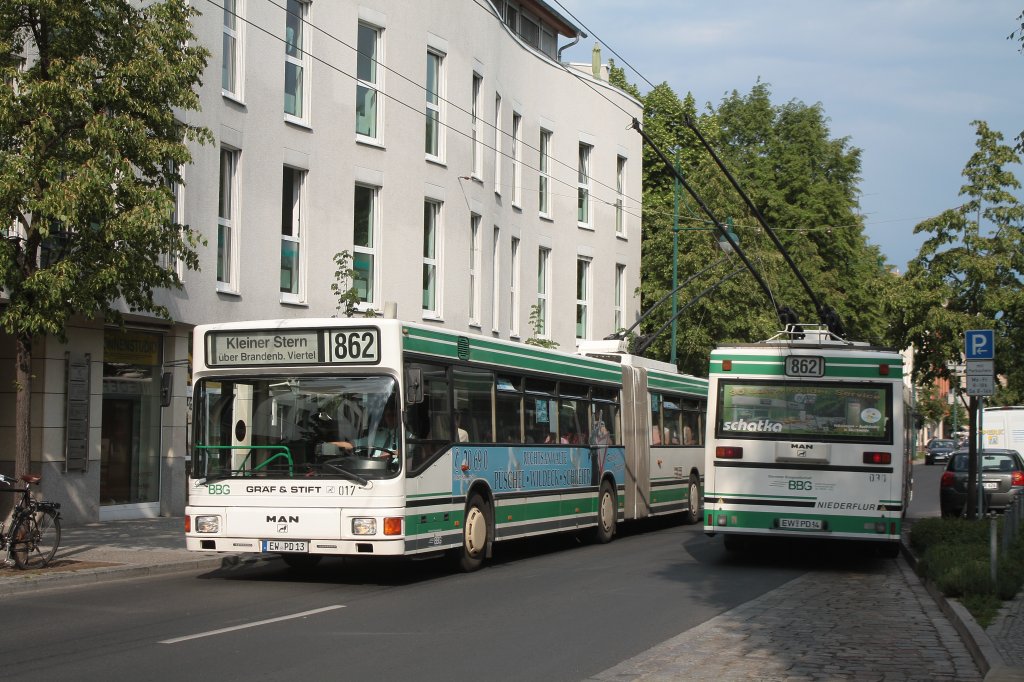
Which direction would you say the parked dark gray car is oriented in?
away from the camera

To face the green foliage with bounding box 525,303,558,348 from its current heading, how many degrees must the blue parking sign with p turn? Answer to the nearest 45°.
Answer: approximately 135° to its right

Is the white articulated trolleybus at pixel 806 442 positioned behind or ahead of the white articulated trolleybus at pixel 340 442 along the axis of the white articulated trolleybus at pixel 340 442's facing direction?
behind

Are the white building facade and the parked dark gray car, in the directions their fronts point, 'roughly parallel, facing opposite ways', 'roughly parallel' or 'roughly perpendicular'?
roughly perpendicular

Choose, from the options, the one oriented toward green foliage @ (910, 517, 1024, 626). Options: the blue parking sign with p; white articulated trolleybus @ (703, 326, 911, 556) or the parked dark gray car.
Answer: the blue parking sign with p

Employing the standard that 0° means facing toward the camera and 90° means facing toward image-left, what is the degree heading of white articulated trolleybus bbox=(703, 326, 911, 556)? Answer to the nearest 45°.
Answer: approximately 180°

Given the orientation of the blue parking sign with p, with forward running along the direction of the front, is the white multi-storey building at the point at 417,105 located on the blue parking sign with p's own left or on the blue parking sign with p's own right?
on the blue parking sign with p's own right

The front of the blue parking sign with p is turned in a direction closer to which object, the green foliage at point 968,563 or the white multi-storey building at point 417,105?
the green foliage

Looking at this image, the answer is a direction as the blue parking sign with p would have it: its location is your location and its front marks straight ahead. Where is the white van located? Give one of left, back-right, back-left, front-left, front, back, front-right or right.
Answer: back

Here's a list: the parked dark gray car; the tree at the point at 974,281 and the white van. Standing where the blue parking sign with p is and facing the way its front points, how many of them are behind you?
3
